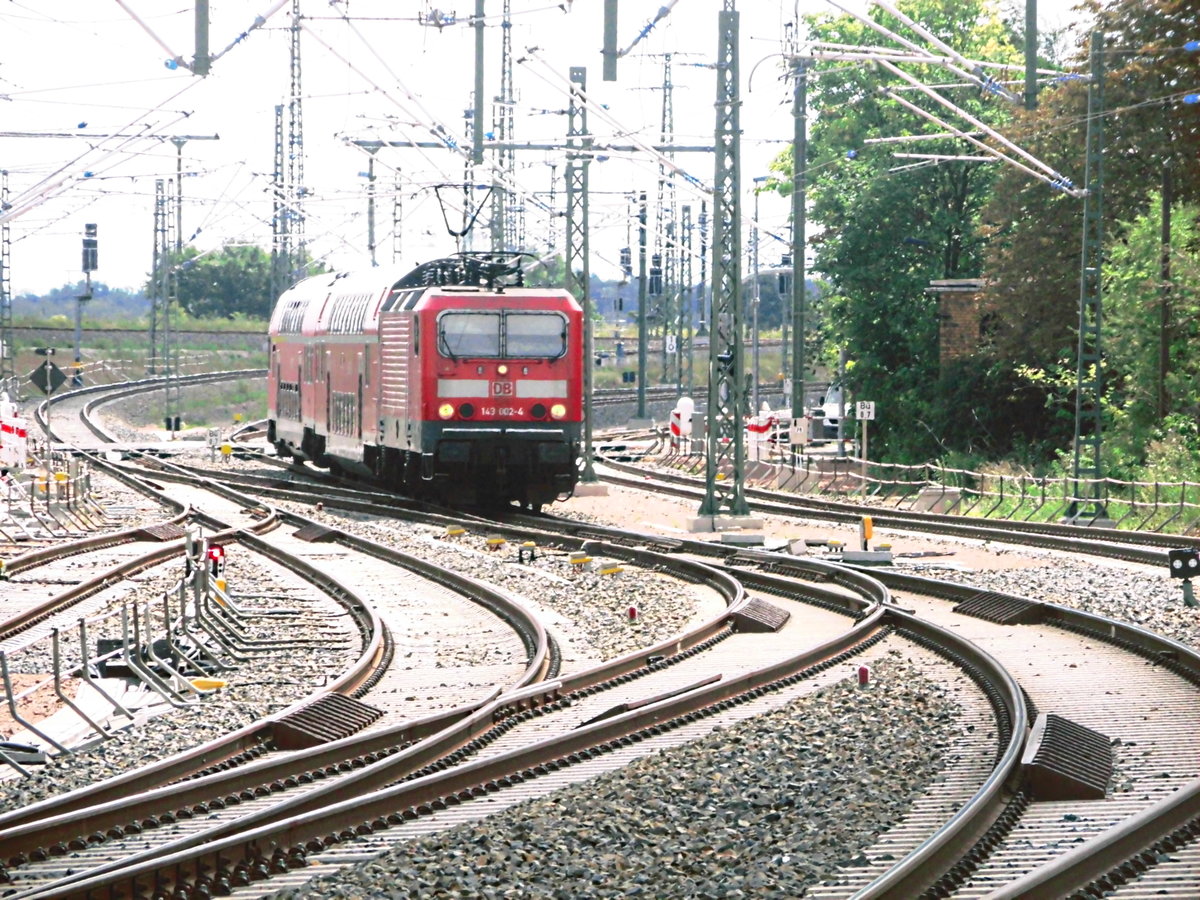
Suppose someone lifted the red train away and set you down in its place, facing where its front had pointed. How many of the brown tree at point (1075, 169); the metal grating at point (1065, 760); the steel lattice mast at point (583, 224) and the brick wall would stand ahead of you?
1

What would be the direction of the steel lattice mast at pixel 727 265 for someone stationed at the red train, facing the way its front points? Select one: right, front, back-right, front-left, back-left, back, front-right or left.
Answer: front-left

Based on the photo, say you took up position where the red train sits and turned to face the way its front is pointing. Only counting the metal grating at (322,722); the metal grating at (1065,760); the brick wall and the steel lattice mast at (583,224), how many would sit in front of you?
2

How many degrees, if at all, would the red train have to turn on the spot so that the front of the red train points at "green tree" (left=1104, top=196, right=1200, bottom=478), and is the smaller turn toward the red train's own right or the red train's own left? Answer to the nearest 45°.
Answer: approximately 135° to the red train's own left

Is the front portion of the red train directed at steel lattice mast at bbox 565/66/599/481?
no

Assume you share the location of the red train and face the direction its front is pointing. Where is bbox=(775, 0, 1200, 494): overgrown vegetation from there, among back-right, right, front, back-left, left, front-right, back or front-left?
back-left

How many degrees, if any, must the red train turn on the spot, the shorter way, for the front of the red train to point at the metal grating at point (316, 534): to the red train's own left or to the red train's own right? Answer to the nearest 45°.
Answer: approximately 45° to the red train's own right

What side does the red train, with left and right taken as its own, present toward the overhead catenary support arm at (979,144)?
left

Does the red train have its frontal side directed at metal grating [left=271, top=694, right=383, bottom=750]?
yes

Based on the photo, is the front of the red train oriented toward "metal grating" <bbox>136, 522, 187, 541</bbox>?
no

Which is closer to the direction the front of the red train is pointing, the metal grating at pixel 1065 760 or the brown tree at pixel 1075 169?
the metal grating

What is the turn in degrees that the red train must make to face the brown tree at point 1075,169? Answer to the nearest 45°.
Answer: approximately 135° to its left

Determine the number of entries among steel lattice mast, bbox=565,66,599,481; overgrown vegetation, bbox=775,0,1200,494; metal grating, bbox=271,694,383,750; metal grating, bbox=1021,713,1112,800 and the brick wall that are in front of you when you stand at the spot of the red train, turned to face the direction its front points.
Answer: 2

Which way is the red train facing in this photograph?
toward the camera

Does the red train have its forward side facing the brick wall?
no

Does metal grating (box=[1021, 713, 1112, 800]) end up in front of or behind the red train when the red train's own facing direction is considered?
in front

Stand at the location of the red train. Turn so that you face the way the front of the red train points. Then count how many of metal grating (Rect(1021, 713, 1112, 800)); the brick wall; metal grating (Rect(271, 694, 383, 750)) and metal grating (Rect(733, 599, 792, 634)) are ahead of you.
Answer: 3
